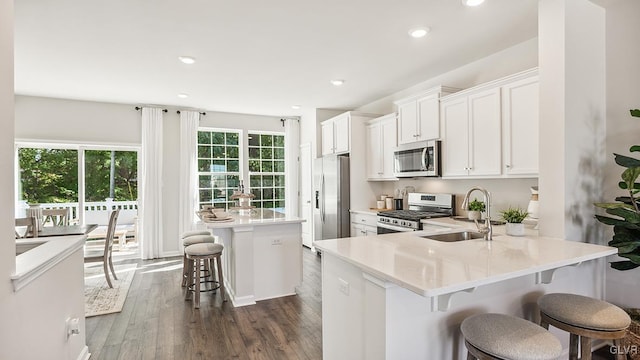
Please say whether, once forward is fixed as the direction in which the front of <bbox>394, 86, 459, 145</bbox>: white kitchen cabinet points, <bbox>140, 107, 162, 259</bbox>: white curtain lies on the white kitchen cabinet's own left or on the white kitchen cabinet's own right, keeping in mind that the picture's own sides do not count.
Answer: on the white kitchen cabinet's own right

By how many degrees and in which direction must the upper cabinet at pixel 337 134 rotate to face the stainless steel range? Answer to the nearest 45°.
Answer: approximately 90° to its left

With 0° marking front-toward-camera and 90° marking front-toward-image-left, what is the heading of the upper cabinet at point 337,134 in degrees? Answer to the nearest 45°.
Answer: approximately 45°

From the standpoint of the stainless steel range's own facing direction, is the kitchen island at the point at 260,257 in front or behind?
in front

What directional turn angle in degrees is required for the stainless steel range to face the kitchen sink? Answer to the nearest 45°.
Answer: approximately 45° to its left

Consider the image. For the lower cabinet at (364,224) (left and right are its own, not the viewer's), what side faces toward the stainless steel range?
left

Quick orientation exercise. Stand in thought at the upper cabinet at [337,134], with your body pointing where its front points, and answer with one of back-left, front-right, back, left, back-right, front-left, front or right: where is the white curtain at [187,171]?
front-right

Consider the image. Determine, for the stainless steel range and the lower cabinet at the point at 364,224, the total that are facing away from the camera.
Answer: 0

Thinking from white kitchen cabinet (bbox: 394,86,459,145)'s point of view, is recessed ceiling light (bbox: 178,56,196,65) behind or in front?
in front

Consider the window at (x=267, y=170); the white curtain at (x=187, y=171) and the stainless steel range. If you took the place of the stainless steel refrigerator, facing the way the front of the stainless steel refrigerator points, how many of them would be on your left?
1

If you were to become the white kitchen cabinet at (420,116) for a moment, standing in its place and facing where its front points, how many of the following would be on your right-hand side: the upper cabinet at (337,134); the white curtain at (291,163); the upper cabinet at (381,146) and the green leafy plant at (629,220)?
3
